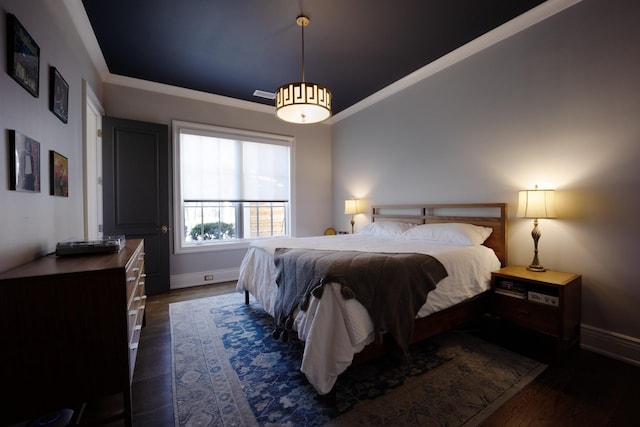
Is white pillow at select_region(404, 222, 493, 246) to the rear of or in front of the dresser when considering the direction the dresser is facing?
in front

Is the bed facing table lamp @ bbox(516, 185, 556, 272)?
no

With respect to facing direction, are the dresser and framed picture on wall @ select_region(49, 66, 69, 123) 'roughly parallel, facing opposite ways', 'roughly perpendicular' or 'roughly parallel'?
roughly parallel

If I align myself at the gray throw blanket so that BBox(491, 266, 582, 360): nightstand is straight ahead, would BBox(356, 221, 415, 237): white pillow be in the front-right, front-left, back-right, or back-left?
front-left

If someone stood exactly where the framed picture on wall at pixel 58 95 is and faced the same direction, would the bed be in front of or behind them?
in front

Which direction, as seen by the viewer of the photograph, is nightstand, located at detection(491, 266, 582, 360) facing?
facing the viewer and to the left of the viewer

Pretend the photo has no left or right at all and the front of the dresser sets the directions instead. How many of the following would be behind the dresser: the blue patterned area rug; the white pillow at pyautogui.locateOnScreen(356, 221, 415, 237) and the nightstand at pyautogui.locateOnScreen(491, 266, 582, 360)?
0

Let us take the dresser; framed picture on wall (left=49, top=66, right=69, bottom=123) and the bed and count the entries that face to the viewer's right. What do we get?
2

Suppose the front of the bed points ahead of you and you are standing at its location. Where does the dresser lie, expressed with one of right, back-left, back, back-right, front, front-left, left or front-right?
front

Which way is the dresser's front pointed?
to the viewer's right

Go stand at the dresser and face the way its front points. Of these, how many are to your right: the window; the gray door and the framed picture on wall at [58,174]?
0

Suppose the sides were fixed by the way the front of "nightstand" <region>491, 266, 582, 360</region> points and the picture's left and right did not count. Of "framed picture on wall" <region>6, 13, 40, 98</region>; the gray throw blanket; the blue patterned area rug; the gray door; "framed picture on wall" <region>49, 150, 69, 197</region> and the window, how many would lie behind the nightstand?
0

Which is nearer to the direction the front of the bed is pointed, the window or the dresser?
the dresser

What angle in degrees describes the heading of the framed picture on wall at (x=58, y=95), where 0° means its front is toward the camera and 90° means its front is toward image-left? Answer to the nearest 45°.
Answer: approximately 270°

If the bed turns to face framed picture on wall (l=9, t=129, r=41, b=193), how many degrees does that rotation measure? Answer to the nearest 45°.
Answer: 0° — it already faces it

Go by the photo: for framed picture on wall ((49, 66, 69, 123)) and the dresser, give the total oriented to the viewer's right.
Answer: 2
